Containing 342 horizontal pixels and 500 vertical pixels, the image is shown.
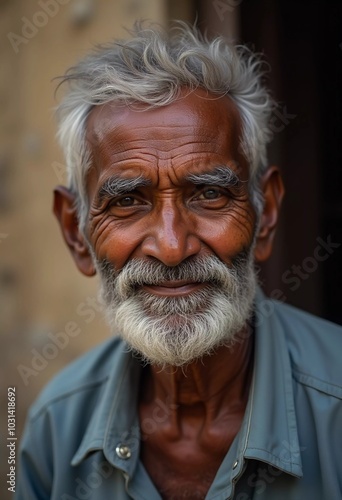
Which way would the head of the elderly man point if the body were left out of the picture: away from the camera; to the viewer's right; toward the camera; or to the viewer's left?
toward the camera

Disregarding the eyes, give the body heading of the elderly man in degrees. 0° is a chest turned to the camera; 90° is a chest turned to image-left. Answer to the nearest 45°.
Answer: approximately 0°
